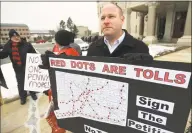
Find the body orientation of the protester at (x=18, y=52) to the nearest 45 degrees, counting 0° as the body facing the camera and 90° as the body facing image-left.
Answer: approximately 0°

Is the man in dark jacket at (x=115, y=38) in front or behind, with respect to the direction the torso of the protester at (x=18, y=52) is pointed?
in front

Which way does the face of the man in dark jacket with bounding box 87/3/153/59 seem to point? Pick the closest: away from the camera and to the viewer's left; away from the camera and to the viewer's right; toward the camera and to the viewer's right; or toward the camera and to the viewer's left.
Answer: toward the camera and to the viewer's left
